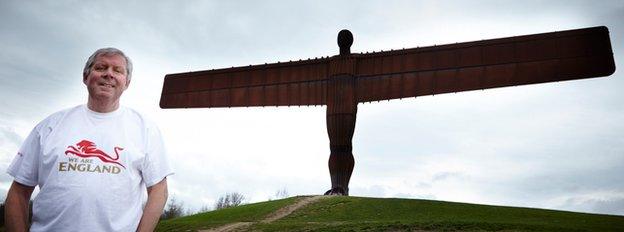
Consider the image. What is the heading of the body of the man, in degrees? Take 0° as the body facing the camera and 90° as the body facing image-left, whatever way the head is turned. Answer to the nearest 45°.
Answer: approximately 0°

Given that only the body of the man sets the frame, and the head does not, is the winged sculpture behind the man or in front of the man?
behind
